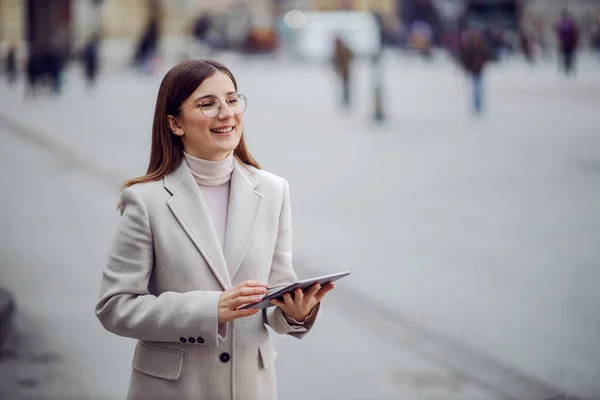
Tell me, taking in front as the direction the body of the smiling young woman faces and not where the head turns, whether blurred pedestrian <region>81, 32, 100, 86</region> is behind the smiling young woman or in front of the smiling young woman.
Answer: behind

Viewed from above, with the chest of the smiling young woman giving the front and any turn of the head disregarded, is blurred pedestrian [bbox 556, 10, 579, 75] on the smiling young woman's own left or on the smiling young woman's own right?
on the smiling young woman's own left

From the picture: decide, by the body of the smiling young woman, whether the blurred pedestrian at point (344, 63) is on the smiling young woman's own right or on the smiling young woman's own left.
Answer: on the smiling young woman's own left

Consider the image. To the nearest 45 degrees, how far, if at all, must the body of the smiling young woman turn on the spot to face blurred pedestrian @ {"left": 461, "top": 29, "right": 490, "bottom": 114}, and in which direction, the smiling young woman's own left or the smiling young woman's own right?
approximately 135° to the smiling young woman's own left

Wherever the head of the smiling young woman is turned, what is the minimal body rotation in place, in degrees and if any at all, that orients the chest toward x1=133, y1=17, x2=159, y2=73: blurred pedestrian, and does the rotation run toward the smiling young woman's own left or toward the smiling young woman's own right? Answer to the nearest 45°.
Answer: approximately 135° to the smiling young woman's own left

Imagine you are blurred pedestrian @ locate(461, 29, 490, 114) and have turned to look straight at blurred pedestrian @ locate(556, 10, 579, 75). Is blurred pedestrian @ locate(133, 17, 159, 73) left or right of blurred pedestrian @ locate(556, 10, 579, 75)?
left

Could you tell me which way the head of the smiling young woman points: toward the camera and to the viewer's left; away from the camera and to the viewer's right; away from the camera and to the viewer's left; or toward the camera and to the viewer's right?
toward the camera and to the viewer's right

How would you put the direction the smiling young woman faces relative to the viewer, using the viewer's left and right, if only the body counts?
facing the viewer and to the right of the viewer
